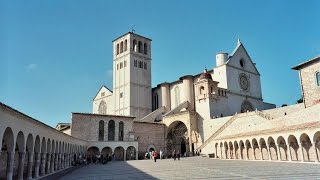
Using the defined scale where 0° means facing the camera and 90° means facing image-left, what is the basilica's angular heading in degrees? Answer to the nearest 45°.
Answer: approximately 315°
